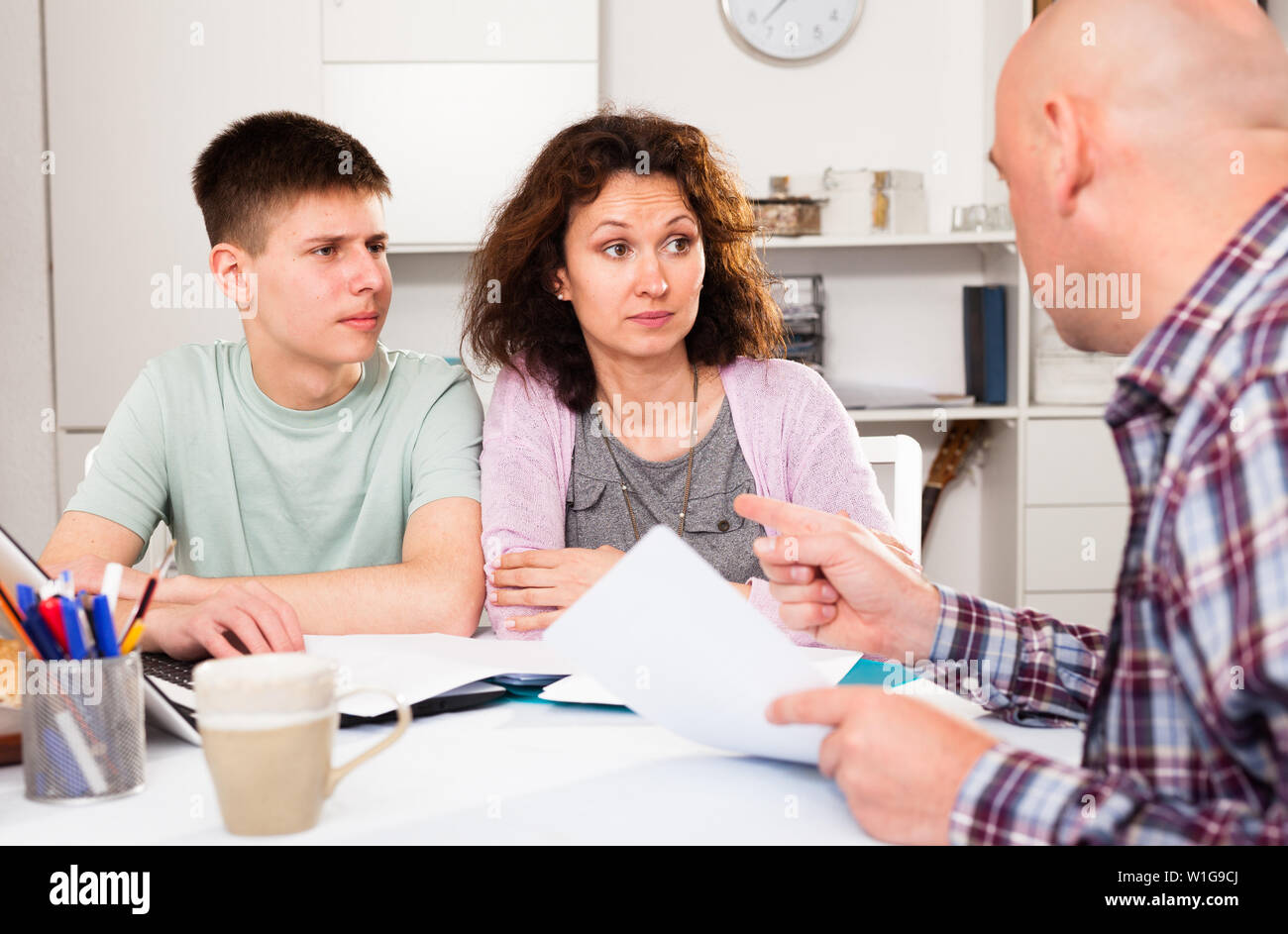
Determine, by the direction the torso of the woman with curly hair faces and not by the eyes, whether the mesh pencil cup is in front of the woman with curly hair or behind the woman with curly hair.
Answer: in front

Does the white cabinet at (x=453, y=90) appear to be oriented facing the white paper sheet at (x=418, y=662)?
yes

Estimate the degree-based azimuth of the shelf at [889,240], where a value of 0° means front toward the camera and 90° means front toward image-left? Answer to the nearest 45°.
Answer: approximately 0°

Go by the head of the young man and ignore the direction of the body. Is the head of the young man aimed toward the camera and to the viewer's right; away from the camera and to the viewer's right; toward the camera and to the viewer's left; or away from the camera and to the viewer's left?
toward the camera and to the viewer's right

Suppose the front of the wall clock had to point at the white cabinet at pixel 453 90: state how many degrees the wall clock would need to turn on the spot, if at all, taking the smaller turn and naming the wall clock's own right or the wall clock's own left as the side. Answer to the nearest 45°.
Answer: approximately 45° to the wall clock's own right

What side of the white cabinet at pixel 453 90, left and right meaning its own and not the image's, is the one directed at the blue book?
left

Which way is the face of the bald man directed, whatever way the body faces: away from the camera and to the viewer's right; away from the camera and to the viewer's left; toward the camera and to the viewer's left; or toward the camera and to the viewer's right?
away from the camera and to the viewer's left

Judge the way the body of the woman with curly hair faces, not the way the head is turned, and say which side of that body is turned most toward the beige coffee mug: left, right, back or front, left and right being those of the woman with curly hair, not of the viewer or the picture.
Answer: front

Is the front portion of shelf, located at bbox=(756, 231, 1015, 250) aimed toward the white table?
yes

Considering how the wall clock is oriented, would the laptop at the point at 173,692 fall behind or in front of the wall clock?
in front
